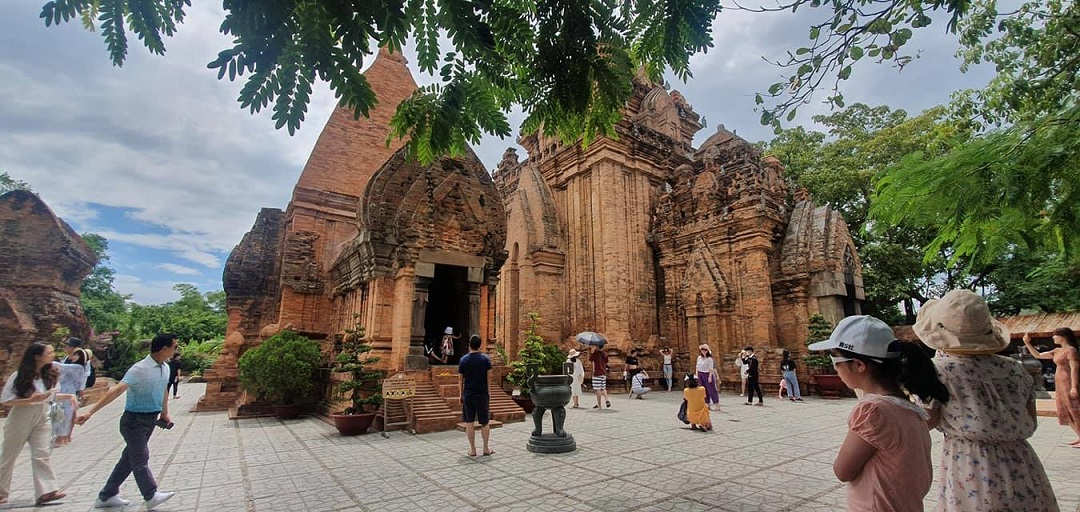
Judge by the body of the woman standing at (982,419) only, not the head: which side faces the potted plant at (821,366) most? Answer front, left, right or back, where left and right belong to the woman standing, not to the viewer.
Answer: front

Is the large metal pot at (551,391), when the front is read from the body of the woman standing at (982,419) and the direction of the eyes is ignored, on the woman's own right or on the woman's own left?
on the woman's own left

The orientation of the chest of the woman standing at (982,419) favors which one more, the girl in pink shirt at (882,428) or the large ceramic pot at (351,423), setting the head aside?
the large ceramic pot

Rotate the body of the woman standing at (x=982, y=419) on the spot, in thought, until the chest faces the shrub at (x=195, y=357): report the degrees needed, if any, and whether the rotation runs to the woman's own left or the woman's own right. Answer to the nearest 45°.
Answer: approximately 90° to the woman's own left

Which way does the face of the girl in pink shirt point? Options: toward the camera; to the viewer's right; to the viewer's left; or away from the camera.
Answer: to the viewer's left

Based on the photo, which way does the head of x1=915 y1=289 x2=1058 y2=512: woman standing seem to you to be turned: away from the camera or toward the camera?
away from the camera

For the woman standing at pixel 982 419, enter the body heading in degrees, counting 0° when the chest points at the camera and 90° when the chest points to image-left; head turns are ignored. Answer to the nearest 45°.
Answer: approximately 180°

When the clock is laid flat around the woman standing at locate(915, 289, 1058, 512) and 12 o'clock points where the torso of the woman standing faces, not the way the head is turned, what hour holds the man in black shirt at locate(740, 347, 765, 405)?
The man in black shirt is roughly at 11 o'clock from the woman standing.

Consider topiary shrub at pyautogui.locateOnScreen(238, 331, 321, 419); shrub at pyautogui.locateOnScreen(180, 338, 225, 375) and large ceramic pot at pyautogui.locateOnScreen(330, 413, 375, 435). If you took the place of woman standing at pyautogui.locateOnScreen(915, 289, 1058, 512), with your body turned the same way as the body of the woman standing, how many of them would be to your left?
3

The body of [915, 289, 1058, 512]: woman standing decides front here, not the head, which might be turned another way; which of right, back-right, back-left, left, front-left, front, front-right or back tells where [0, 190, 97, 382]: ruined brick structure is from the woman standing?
left

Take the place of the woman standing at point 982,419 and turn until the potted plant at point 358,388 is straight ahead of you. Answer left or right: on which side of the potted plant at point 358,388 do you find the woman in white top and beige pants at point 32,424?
left
